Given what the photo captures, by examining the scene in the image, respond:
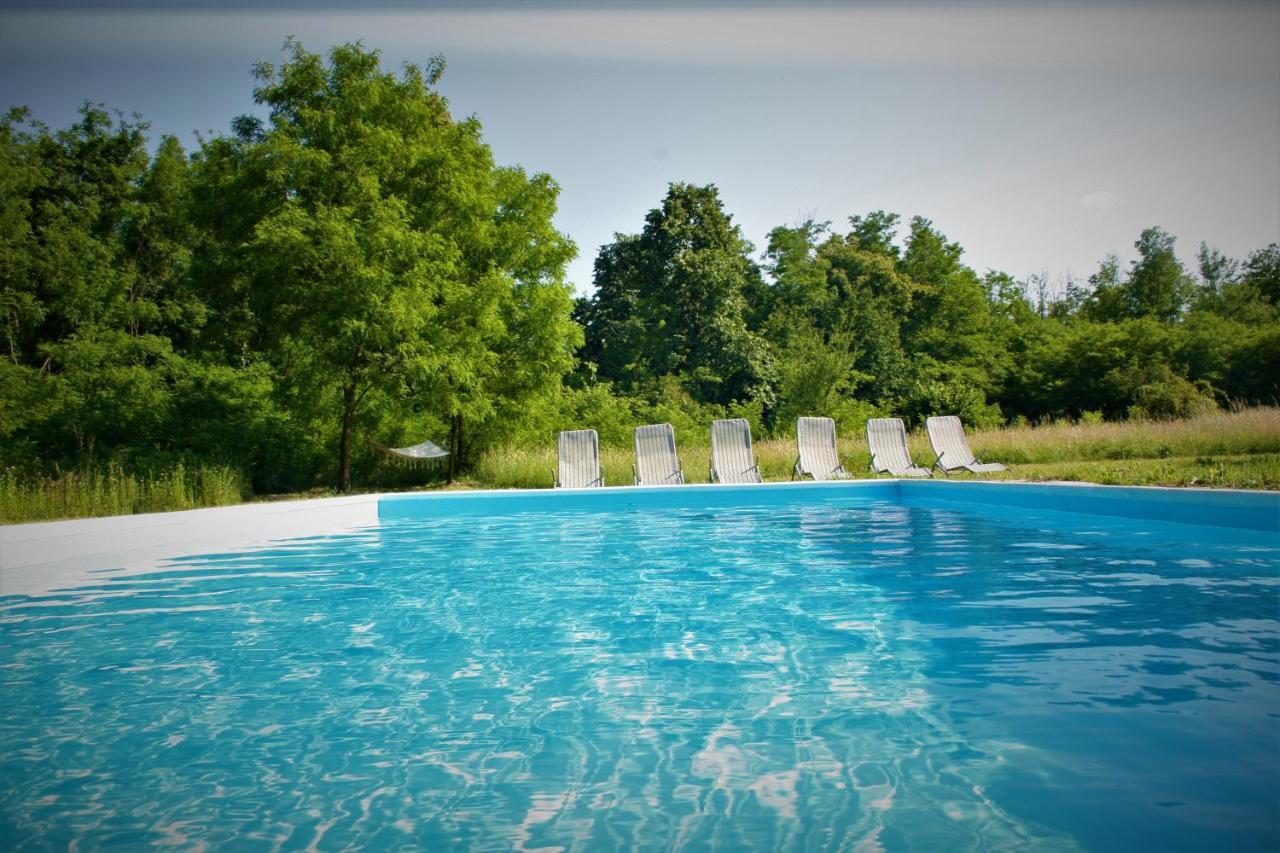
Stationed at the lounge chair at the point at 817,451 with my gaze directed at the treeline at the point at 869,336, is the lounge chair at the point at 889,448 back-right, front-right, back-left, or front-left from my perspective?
front-right

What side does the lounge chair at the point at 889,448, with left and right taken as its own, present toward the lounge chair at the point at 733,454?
right

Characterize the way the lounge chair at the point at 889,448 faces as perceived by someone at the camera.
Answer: facing the viewer and to the right of the viewer

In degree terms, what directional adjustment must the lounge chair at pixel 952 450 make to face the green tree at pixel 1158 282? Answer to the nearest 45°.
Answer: approximately 135° to its left

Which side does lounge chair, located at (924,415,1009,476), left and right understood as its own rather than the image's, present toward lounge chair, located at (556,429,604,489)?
right

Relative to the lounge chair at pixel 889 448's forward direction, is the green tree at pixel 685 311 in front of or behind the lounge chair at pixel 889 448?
behind

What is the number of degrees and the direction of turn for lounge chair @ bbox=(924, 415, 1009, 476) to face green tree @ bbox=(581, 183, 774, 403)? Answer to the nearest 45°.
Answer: approximately 180°

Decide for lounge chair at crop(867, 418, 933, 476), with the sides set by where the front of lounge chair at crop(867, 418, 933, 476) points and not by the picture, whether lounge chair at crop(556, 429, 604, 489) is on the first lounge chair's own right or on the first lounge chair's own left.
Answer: on the first lounge chair's own right

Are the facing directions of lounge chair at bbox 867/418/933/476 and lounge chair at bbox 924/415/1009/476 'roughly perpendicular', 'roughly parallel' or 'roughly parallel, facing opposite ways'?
roughly parallel
